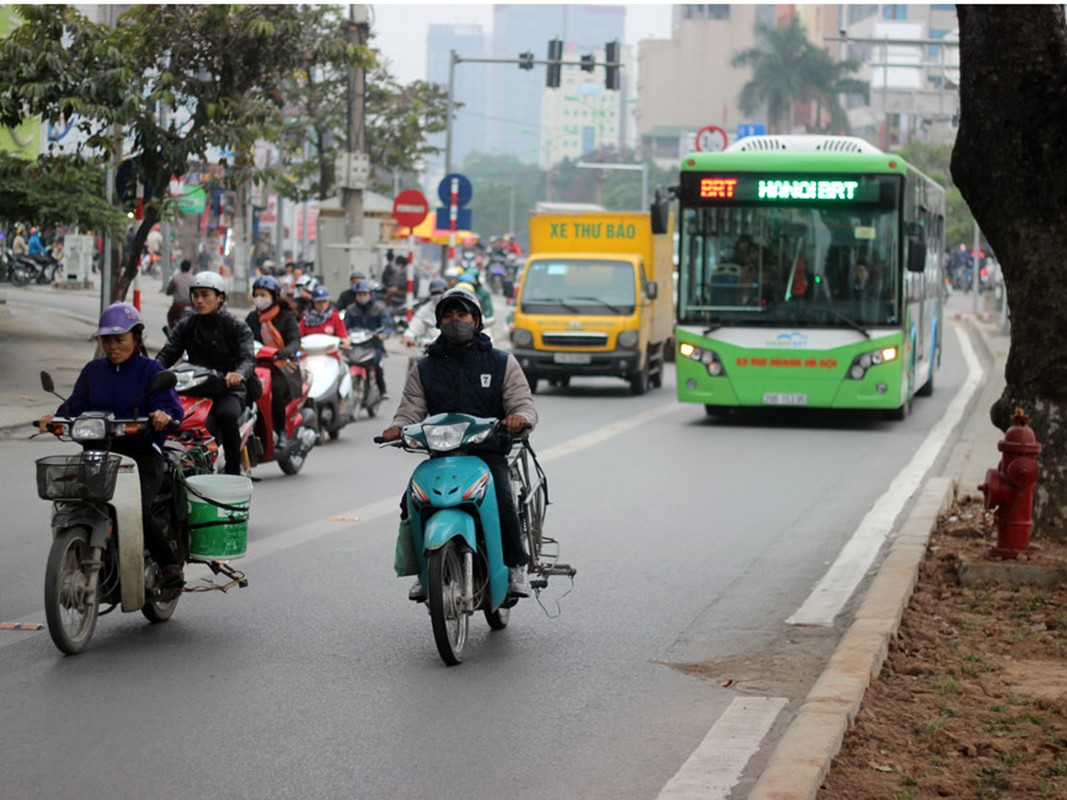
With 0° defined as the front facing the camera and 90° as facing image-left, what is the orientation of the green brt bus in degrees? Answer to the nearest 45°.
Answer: approximately 0°

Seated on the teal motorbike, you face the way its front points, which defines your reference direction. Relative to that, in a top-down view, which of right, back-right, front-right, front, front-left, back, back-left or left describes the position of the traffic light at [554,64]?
back

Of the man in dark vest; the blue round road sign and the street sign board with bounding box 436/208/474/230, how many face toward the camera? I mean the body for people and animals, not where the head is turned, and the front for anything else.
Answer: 3

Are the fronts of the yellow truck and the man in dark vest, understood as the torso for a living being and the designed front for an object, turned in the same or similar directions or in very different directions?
same or similar directions

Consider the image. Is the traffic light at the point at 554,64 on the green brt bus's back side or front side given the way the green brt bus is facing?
on the back side

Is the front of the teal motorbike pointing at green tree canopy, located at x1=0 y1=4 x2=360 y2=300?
no

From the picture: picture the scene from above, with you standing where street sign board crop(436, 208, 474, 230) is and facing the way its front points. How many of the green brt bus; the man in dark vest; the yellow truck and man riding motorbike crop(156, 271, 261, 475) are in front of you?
4

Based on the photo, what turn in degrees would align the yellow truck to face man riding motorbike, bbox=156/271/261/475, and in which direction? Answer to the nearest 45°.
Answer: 0° — it already faces them

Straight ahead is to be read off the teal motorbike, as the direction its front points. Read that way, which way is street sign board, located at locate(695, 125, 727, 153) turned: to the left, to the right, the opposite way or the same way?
the same way

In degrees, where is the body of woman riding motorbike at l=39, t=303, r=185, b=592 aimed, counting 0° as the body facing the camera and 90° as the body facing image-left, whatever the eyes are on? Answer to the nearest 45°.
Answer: approximately 45°

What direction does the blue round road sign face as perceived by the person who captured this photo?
facing the viewer

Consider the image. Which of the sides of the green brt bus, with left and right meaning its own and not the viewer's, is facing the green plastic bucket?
front

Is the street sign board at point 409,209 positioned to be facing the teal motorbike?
yes

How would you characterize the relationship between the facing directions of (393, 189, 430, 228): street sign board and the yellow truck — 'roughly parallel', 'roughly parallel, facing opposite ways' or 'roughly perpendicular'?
roughly parallel

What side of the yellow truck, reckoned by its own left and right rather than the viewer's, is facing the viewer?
front

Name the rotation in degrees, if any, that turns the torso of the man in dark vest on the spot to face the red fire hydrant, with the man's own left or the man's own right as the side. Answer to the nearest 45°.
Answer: approximately 90° to the man's own left

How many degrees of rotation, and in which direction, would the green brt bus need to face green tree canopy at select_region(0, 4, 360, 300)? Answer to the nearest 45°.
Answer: approximately 90° to its right

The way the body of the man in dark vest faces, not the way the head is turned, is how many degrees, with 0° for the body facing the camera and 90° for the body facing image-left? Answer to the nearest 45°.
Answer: approximately 0°

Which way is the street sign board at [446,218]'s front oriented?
toward the camera

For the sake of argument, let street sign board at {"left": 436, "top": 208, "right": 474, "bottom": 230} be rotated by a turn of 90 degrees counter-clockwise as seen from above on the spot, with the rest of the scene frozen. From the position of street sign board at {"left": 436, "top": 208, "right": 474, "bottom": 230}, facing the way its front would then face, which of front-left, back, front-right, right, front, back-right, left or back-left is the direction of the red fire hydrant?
right

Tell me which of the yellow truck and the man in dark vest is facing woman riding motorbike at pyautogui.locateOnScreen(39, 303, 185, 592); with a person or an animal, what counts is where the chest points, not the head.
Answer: the yellow truck
